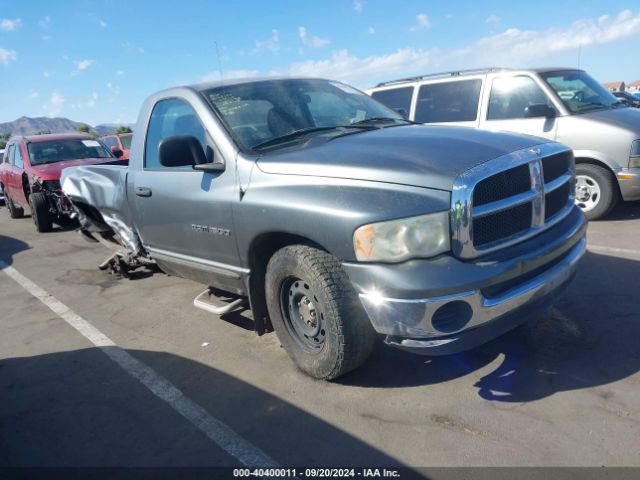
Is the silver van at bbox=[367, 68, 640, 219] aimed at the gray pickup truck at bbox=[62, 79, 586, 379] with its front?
no

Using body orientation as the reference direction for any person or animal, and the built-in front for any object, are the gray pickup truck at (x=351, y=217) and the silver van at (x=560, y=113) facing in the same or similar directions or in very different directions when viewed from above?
same or similar directions

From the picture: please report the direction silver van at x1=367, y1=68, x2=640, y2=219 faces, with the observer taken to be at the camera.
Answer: facing the viewer and to the right of the viewer

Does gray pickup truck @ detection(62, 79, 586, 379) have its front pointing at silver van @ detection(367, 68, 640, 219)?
no

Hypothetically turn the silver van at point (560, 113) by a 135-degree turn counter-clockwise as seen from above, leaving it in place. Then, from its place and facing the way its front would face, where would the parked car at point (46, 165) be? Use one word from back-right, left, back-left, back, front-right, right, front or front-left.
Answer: left

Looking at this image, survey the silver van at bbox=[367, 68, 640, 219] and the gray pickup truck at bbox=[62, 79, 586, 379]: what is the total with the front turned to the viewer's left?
0

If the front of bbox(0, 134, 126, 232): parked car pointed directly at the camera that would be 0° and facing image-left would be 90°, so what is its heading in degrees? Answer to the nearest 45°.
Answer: approximately 315°

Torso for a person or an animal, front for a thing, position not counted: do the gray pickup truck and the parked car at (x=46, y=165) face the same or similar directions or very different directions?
same or similar directions

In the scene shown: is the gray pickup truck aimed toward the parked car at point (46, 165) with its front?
no
